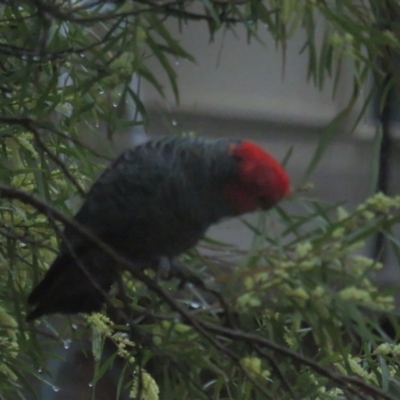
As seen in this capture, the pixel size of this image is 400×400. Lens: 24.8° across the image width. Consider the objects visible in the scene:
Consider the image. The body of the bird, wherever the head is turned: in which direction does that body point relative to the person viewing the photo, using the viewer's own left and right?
facing to the right of the viewer
